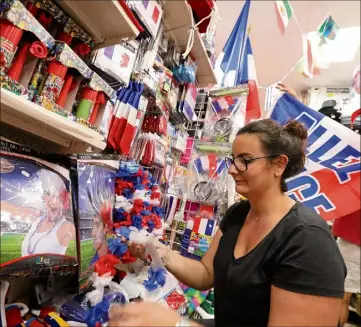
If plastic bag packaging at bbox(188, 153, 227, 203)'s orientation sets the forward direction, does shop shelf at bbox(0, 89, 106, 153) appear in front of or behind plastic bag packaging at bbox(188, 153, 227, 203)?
in front

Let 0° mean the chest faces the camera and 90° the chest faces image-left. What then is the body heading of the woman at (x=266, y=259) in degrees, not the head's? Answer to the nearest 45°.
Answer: approximately 45°

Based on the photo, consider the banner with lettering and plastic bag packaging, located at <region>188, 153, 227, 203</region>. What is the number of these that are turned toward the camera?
2

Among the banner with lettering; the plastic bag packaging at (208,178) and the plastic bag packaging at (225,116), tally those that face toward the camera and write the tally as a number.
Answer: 3

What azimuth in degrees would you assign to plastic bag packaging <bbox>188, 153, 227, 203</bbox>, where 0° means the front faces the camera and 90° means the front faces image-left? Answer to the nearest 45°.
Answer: approximately 0°
